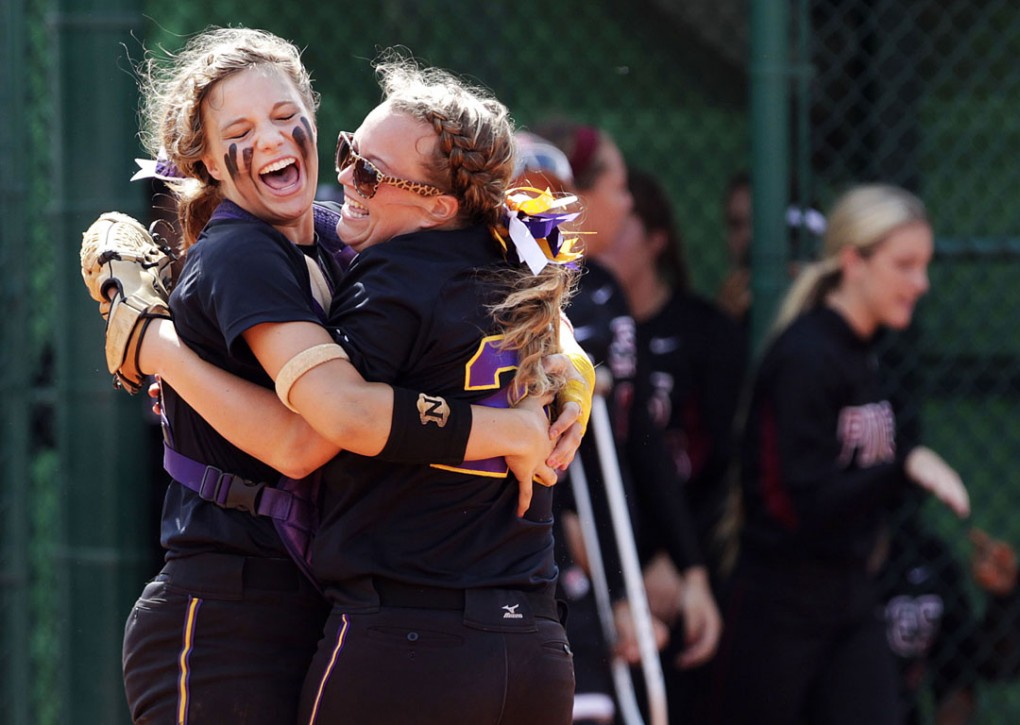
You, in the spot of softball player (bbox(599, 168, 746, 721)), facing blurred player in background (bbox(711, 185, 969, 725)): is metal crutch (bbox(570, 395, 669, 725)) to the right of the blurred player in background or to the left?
right

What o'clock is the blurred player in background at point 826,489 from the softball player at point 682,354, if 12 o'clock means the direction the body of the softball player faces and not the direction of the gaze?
The blurred player in background is roughly at 8 o'clock from the softball player.

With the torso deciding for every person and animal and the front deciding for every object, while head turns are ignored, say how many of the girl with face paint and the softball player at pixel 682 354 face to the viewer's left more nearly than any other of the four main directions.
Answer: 1

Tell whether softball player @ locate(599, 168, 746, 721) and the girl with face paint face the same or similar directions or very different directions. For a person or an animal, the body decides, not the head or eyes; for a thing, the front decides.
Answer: very different directions

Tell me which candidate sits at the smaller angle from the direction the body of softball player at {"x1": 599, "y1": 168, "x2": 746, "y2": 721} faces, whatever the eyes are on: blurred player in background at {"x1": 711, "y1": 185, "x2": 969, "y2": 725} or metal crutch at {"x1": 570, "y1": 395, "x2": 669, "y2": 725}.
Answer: the metal crutch
